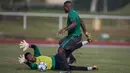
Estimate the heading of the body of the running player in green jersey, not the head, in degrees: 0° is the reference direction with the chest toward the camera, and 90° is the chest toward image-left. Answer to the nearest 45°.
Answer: approximately 90°
